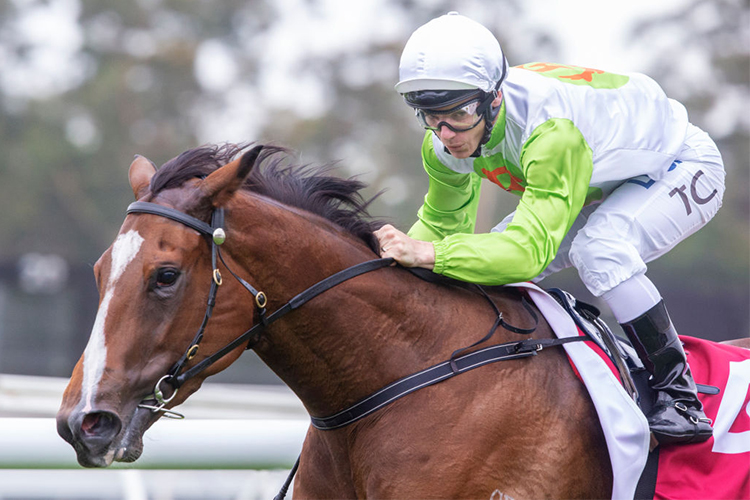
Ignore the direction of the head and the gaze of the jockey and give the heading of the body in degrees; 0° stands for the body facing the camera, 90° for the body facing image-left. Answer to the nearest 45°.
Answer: approximately 45°

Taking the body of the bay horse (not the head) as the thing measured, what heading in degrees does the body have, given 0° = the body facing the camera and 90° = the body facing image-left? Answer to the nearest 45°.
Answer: approximately 45°
